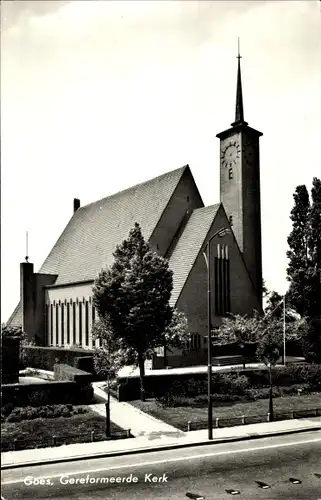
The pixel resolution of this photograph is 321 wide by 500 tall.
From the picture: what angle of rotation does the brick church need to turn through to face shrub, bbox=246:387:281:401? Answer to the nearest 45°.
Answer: approximately 45° to its right

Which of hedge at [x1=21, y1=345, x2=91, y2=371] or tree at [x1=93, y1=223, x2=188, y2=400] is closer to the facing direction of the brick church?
the tree

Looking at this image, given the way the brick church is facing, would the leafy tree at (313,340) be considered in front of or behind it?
in front

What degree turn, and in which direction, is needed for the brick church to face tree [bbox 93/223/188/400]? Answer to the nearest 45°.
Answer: approximately 45° to its right

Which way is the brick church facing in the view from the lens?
facing the viewer and to the right of the viewer

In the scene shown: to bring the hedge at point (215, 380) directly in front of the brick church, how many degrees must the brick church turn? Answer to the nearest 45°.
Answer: approximately 45° to its right

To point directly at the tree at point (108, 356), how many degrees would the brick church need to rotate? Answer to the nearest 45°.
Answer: approximately 45° to its right
